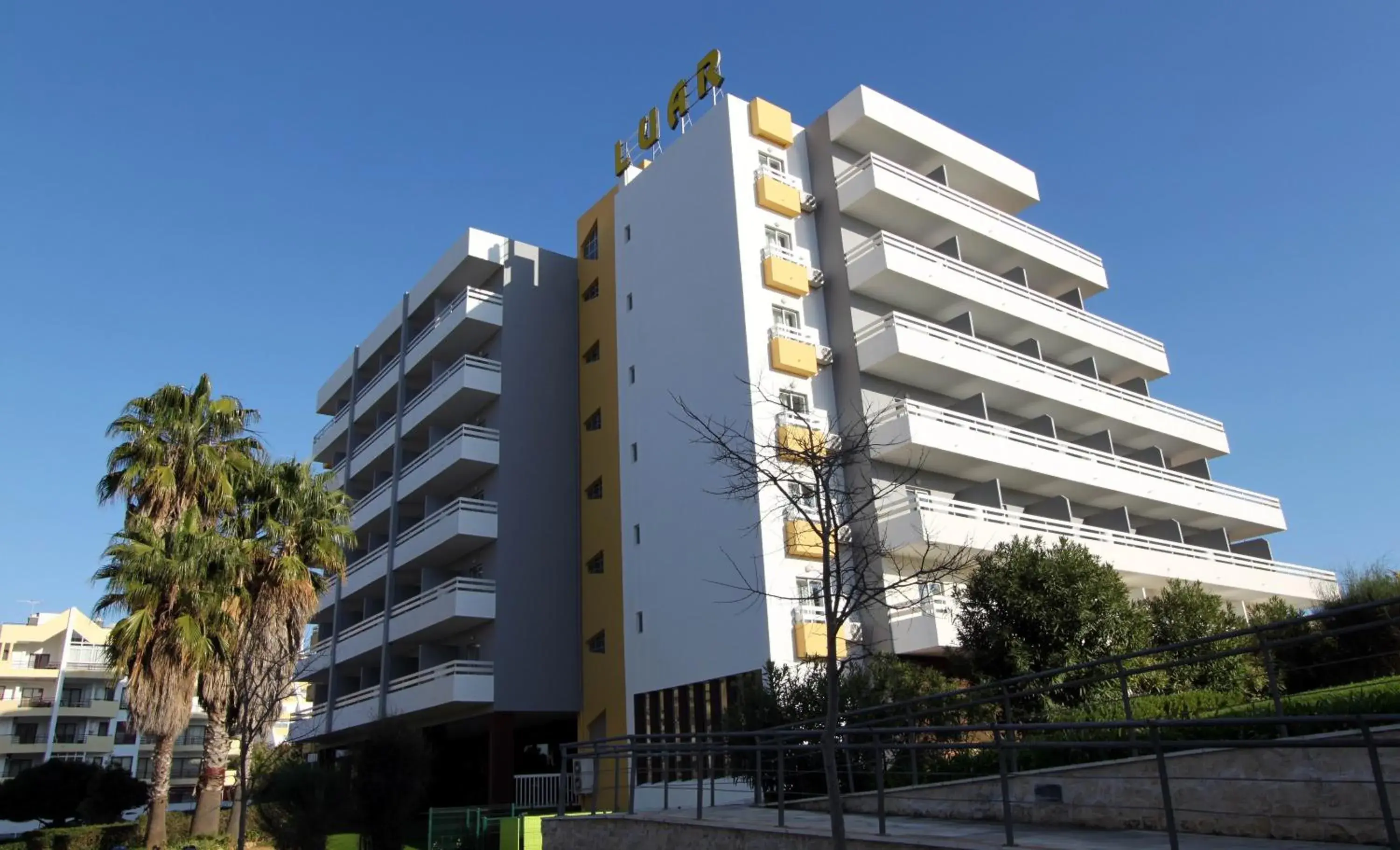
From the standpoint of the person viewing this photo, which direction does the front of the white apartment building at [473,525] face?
facing the viewer and to the left of the viewer

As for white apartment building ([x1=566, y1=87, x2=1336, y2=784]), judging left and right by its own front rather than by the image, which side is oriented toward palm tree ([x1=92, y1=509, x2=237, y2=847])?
right

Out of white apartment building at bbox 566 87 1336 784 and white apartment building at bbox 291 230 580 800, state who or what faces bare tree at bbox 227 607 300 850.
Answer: white apartment building at bbox 291 230 580 800

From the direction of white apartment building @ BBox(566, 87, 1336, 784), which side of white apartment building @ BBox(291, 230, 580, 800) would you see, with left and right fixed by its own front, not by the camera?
left

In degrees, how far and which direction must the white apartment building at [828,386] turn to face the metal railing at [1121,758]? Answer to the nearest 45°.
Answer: approximately 45° to its right

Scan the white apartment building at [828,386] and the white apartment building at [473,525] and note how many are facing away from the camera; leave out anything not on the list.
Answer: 0

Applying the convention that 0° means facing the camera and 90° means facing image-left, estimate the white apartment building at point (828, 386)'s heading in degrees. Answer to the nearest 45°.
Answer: approximately 315°

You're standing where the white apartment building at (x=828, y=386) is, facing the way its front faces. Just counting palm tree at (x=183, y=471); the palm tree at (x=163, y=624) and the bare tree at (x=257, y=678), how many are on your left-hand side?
0

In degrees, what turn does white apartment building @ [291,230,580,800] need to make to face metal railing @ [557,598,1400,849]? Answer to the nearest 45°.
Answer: approximately 45° to its left

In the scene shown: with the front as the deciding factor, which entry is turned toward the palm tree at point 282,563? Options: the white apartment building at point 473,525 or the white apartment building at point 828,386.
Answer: the white apartment building at point 473,525

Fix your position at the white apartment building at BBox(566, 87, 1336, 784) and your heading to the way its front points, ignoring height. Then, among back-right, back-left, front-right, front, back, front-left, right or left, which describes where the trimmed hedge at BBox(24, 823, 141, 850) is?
back-right

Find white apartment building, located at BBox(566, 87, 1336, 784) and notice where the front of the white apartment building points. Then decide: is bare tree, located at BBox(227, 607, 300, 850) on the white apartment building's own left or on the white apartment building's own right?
on the white apartment building's own right
